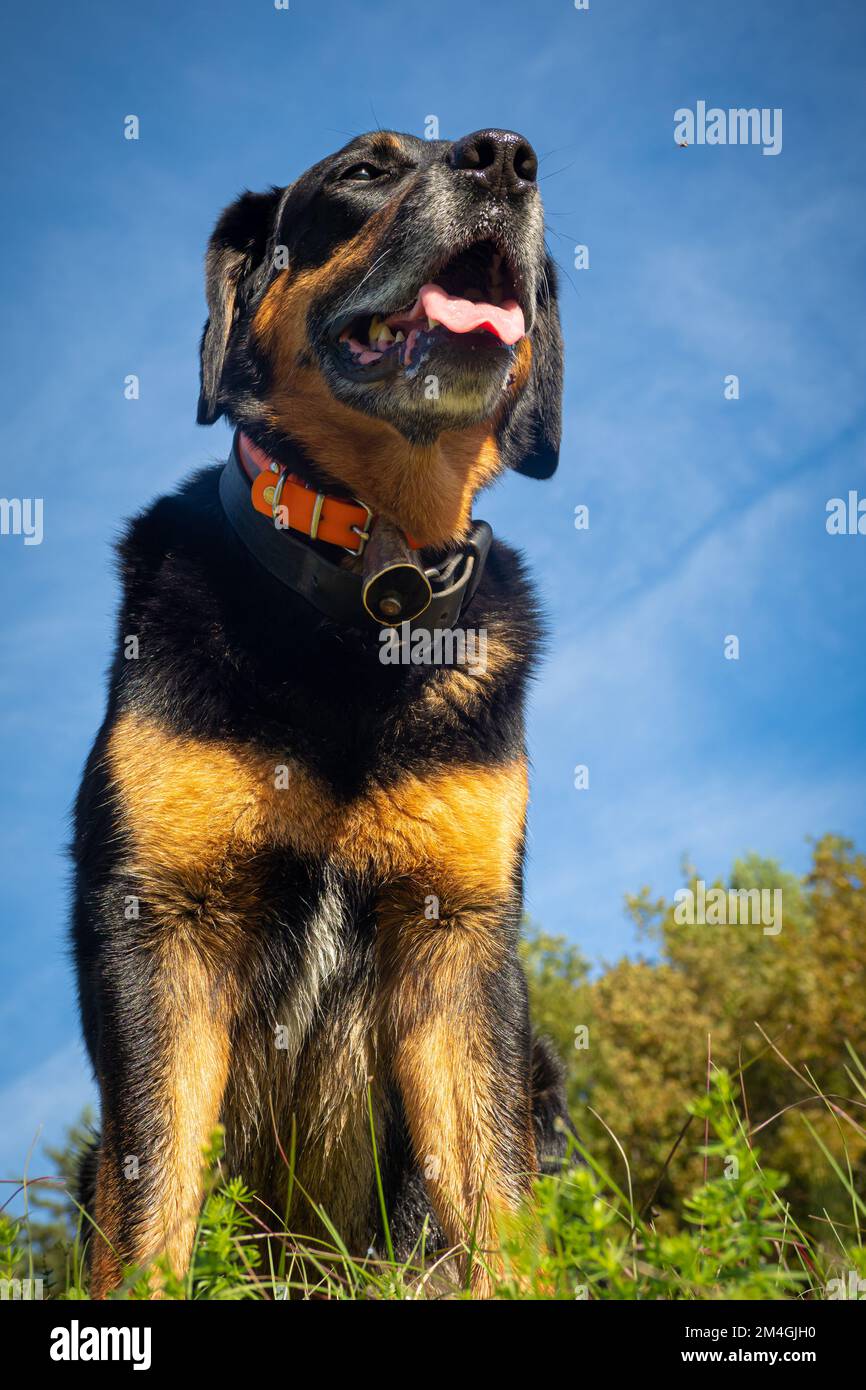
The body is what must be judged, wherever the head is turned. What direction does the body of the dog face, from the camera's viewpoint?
toward the camera
